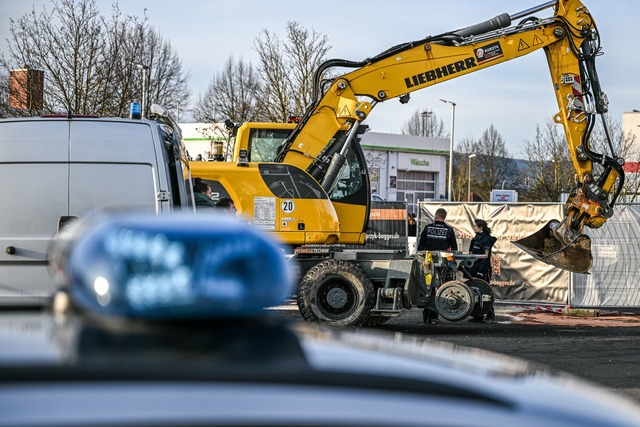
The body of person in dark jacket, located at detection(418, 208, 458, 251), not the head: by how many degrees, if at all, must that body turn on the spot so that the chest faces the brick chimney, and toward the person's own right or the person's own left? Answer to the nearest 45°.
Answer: approximately 45° to the person's own left

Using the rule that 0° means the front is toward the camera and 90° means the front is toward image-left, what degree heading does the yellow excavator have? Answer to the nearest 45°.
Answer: approximately 270°

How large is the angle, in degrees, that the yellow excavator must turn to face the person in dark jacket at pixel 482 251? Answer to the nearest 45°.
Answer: approximately 45° to its left

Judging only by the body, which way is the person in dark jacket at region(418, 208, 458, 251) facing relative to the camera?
away from the camera

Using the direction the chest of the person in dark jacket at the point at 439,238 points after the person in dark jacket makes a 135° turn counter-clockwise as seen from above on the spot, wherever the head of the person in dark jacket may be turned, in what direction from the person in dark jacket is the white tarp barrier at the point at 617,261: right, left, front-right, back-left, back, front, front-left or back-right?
back

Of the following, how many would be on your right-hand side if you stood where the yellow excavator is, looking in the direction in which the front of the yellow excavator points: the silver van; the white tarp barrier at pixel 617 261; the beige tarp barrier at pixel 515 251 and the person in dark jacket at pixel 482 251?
1

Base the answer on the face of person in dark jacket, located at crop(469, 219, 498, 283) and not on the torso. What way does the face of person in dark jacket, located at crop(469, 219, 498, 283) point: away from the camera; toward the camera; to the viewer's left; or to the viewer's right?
to the viewer's left

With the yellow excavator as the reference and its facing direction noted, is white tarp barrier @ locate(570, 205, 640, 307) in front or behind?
in front

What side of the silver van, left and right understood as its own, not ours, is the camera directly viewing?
back

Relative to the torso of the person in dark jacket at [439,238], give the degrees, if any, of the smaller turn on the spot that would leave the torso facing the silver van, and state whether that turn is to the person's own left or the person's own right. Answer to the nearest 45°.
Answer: approximately 180°

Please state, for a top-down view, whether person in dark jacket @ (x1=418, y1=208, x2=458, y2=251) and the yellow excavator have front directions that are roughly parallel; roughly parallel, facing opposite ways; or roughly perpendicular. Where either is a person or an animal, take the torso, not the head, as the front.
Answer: roughly perpendicular
